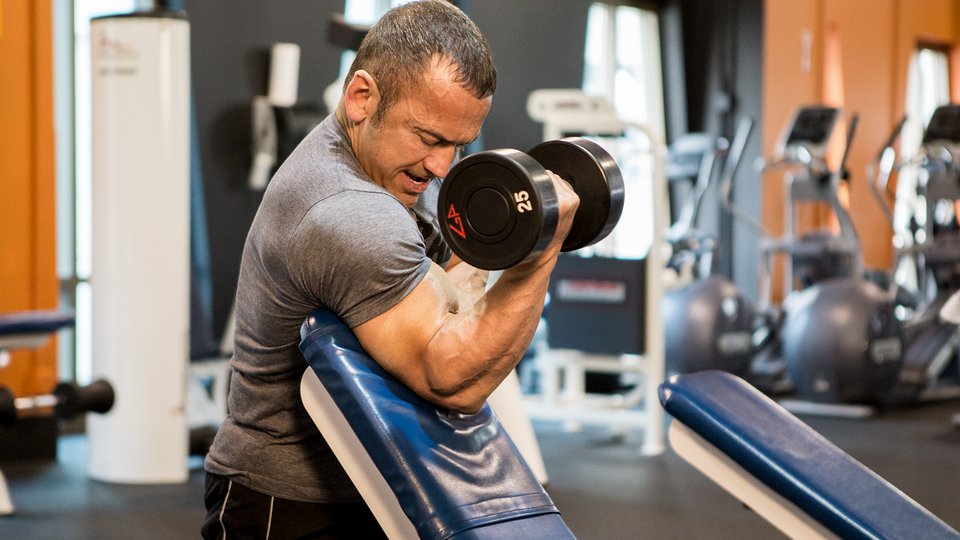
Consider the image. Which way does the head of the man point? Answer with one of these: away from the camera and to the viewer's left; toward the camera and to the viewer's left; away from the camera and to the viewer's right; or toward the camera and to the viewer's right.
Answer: toward the camera and to the viewer's right

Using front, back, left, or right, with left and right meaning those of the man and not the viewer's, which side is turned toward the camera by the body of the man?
right

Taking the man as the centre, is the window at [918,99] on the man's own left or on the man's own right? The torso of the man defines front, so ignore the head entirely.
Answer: on the man's own left

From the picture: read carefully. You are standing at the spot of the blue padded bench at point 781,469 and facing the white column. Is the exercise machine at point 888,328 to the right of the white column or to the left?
right
